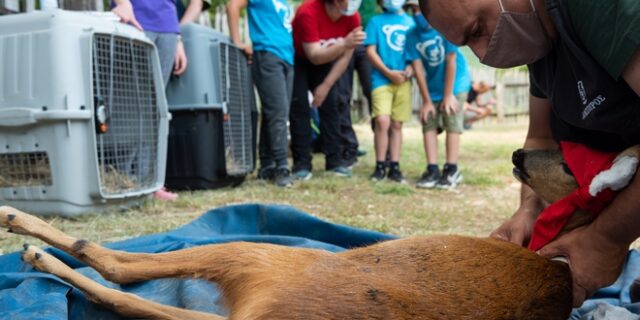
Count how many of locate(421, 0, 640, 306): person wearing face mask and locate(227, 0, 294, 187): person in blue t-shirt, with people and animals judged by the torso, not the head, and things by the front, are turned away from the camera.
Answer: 0

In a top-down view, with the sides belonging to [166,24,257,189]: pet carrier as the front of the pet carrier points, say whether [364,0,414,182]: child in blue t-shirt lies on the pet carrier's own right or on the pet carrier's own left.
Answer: on the pet carrier's own left

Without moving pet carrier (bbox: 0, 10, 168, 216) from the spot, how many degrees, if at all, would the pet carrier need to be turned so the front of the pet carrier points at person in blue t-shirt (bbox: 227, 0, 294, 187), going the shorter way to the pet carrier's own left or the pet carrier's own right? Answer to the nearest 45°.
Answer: approximately 90° to the pet carrier's own left

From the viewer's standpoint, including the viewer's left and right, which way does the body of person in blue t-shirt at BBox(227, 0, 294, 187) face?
facing the viewer and to the right of the viewer

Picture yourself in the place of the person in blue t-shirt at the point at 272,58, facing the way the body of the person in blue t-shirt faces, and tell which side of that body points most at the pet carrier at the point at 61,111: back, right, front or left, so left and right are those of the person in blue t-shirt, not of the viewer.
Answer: right

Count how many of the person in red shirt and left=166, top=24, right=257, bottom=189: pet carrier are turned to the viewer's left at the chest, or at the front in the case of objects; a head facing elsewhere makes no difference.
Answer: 0

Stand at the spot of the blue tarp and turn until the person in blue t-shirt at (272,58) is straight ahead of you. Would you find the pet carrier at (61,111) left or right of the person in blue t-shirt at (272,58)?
left

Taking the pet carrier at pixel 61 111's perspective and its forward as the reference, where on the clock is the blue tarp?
The blue tarp is roughly at 1 o'clock from the pet carrier.

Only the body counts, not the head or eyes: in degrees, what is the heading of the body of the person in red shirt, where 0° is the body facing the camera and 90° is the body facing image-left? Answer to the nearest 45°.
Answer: approximately 315°

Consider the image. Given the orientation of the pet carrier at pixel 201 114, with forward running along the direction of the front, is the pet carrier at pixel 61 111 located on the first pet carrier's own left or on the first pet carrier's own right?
on the first pet carrier's own right

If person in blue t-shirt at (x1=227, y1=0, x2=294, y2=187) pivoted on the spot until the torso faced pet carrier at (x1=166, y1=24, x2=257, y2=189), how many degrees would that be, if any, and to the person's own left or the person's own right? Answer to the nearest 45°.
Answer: approximately 90° to the person's own right

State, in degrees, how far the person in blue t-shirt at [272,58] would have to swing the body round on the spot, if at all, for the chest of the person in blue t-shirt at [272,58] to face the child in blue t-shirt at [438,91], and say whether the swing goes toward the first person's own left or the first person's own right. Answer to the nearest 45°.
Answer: approximately 45° to the first person's own left
